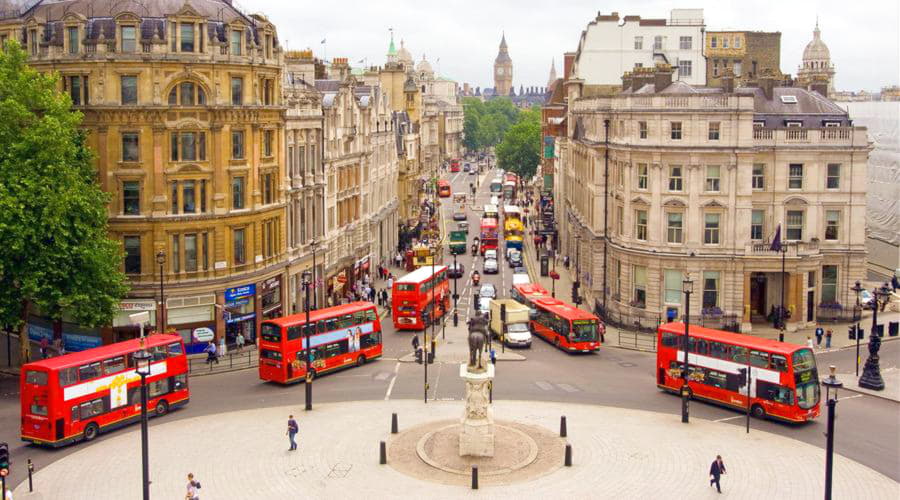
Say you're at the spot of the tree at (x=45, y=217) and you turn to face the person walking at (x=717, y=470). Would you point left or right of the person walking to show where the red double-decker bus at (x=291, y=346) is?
left

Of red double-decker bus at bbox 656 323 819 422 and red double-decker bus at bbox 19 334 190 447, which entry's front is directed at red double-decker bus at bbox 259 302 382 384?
red double-decker bus at bbox 19 334 190 447

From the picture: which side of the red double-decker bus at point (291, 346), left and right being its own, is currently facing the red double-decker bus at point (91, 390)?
back

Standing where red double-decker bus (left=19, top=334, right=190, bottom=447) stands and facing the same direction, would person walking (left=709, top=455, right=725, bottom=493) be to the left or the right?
on its right

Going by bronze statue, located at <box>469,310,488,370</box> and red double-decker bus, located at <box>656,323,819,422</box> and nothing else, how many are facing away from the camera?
1

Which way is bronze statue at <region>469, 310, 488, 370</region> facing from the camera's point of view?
away from the camera

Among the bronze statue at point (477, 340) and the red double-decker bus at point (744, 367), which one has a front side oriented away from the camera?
the bronze statue

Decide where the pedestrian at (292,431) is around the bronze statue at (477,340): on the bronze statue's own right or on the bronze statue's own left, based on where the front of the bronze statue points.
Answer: on the bronze statue's own left
